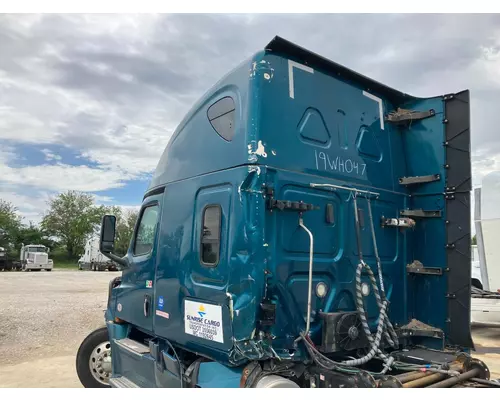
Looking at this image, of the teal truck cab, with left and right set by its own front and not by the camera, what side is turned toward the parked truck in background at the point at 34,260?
front

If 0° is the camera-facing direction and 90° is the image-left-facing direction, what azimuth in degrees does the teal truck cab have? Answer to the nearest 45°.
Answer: approximately 135°

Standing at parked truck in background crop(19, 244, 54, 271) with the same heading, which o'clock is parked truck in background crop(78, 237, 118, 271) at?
parked truck in background crop(78, 237, 118, 271) is roughly at 10 o'clock from parked truck in background crop(19, 244, 54, 271).

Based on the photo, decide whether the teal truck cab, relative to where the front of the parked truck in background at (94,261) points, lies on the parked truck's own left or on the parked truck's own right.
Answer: on the parked truck's own left

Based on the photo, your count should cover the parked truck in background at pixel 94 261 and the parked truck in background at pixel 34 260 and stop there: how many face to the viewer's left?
1

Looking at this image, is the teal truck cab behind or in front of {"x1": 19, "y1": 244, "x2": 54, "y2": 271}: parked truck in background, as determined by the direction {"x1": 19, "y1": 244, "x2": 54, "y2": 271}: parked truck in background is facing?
in front

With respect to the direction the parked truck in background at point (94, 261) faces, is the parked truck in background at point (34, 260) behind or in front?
in front

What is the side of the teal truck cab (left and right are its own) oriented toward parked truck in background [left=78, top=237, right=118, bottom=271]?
front

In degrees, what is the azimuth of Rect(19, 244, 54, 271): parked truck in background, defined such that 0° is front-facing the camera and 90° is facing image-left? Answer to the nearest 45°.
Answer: approximately 315°

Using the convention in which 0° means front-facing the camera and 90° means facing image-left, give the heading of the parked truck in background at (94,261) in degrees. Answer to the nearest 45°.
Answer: approximately 90°

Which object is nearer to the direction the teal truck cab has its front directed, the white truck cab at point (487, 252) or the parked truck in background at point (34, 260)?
the parked truck in background
